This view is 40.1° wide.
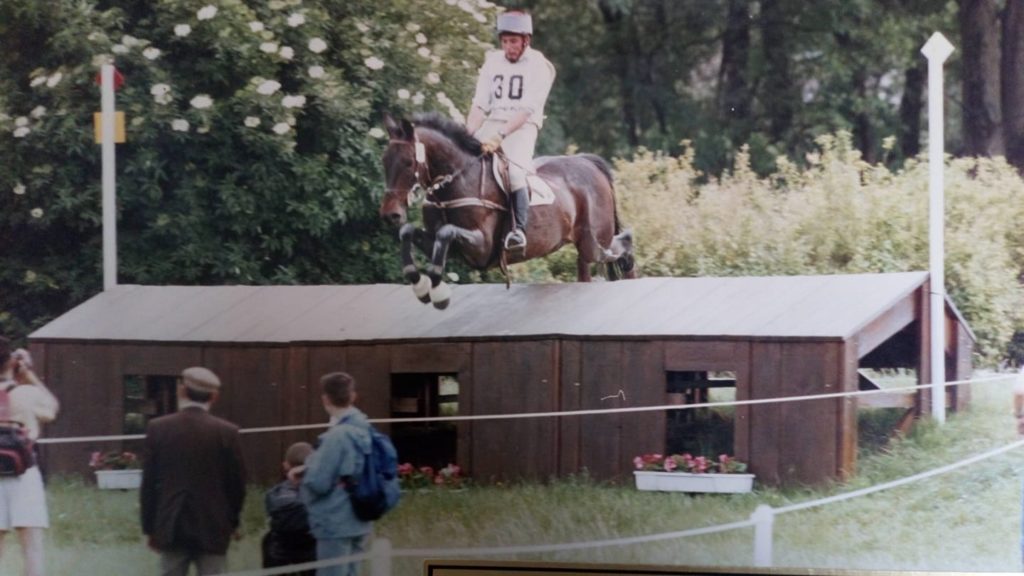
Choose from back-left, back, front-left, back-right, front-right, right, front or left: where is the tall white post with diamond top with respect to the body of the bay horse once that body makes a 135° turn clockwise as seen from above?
right

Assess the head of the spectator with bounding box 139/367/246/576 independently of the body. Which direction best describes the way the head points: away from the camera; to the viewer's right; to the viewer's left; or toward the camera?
away from the camera

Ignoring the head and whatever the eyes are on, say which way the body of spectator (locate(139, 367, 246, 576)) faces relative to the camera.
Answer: away from the camera

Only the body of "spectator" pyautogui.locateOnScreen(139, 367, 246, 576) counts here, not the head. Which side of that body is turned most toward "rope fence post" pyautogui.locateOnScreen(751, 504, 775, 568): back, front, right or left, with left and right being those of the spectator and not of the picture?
right

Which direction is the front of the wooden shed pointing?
toward the camera

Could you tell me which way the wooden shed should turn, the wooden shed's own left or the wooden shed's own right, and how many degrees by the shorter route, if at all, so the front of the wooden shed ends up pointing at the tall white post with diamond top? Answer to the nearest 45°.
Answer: approximately 90° to the wooden shed's own left

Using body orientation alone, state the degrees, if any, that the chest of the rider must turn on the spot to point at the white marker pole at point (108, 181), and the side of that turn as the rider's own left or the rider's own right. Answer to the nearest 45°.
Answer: approximately 45° to the rider's own right

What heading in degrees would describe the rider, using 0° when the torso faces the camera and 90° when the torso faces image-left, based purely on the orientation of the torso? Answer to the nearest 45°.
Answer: approximately 45°

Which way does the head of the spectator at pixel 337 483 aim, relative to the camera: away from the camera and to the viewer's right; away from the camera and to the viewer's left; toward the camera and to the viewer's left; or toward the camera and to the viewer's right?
away from the camera and to the viewer's left

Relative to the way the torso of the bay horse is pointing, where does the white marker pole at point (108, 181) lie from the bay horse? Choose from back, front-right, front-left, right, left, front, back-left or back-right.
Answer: front-right

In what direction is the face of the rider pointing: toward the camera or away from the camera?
toward the camera
